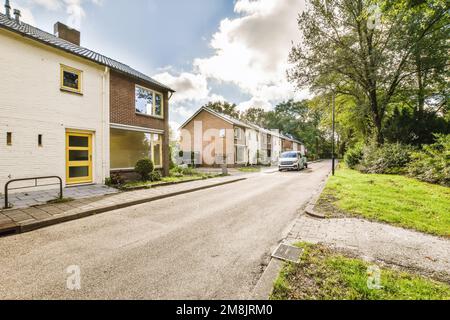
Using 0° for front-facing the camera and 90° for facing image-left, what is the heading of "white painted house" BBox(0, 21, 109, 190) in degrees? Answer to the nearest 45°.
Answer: approximately 315°

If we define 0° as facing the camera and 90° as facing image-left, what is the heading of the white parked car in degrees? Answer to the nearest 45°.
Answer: approximately 45°

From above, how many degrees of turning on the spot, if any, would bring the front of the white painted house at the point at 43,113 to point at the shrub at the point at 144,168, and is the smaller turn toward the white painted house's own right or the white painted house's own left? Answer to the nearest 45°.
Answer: approximately 45° to the white painted house's own left

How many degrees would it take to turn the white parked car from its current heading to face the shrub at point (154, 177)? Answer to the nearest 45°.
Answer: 0° — it already faces it

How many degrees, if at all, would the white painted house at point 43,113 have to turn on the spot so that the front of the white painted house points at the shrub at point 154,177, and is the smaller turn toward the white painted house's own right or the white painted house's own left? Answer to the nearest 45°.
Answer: approximately 45° to the white painted house's own left
